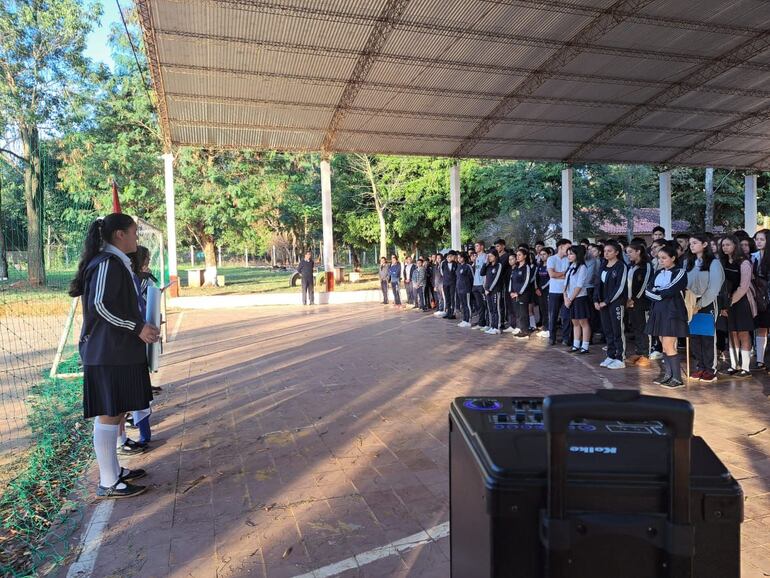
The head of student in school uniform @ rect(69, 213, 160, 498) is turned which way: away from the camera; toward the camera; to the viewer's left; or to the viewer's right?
to the viewer's right

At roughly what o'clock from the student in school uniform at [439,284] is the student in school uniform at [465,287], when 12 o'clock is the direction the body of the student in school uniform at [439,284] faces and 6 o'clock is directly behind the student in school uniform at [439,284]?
the student in school uniform at [465,287] is roughly at 10 o'clock from the student in school uniform at [439,284].

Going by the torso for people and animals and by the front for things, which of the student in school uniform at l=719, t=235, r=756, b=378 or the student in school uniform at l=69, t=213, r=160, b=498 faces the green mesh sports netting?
the student in school uniform at l=719, t=235, r=756, b=378

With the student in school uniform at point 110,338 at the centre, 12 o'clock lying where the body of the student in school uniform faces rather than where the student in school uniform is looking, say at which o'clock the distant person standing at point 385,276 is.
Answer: The distant person standing is roughly at 10 o'clock from the student in school uniform.

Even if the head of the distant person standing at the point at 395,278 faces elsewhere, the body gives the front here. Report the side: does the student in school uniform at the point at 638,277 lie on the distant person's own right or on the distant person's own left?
on the distant person's own left

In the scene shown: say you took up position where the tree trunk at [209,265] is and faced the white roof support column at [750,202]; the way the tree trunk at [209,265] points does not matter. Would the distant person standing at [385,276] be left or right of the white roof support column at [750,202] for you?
right
